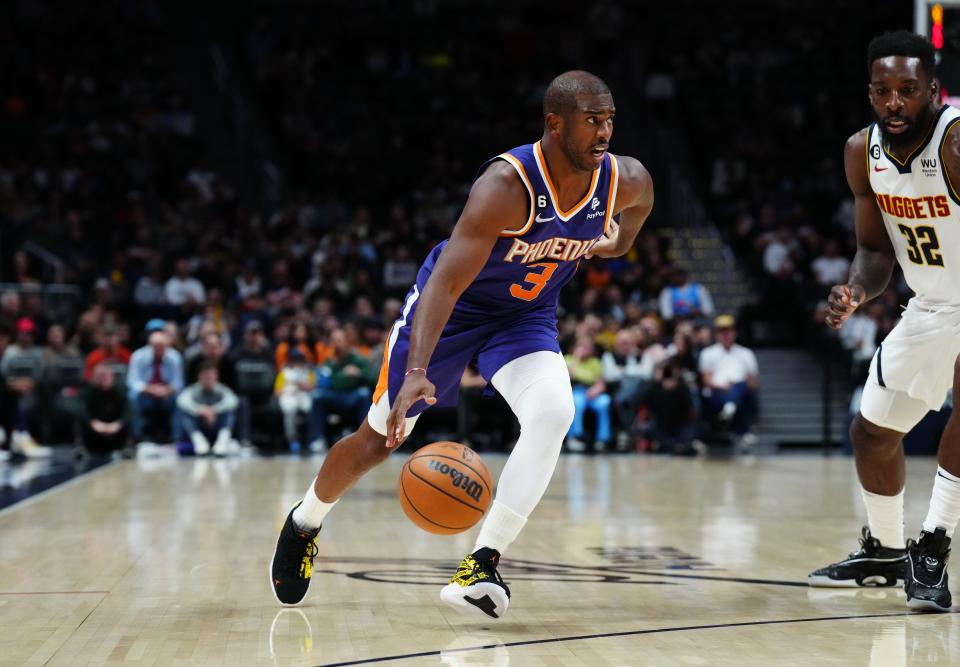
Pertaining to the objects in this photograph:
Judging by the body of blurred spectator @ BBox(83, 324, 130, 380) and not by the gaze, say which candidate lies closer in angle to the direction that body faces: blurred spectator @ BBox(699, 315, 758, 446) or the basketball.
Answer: the basketball

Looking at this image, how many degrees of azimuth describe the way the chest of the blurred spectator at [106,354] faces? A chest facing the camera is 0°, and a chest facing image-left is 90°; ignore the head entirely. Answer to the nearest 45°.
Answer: approximately 0°

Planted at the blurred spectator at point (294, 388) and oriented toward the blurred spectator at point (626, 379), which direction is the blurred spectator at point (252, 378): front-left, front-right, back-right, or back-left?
back-left

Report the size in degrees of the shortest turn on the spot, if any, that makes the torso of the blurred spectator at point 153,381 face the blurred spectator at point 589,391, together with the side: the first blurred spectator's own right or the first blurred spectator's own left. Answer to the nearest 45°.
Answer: approximately 90° to the first blurred spectator's own left

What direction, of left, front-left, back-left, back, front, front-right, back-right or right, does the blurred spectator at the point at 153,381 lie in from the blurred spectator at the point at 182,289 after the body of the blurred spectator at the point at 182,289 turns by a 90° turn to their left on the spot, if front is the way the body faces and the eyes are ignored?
right

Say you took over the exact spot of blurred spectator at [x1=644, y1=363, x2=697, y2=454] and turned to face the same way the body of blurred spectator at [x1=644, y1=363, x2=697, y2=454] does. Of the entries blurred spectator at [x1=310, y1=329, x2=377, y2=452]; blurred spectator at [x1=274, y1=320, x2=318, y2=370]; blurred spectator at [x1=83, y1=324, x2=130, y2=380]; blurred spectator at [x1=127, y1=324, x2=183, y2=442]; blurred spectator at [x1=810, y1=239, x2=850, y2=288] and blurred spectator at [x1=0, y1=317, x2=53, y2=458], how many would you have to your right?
5

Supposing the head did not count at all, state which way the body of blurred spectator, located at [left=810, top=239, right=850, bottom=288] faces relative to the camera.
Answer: toward the camera

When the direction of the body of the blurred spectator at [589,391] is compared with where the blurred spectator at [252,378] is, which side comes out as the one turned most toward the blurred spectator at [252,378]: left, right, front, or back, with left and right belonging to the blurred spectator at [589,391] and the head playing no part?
right

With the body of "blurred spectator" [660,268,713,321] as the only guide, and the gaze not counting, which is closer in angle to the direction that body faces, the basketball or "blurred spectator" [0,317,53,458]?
the basketball

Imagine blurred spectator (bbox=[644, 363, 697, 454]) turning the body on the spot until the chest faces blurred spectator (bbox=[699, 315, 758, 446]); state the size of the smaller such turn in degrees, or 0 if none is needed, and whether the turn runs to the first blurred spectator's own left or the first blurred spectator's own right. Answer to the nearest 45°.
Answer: approximately 135° to the first blurred spectator's own left

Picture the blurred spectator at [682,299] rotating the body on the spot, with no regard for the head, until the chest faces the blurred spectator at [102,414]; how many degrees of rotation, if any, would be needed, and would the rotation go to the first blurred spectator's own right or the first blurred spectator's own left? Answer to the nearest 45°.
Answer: approximately 45° to the first blurred spectator's own right

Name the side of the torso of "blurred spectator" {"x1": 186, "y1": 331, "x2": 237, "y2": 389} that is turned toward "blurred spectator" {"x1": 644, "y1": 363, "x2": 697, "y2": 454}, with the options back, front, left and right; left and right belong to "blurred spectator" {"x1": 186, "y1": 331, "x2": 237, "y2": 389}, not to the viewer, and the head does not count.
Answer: left

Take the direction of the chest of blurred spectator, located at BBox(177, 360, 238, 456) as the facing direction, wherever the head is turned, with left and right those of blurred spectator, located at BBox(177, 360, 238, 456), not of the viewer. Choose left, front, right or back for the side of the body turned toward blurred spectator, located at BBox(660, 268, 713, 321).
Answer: left

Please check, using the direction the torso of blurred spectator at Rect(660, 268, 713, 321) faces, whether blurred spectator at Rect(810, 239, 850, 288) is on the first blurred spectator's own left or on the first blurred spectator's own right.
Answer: on the first blurred spectator's own left

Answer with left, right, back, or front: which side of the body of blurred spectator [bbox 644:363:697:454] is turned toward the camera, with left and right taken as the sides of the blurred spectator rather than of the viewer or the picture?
front
